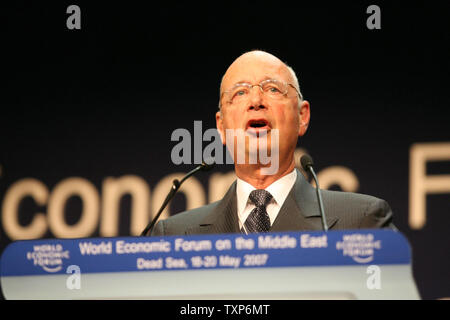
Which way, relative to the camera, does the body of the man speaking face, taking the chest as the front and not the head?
toward the camera

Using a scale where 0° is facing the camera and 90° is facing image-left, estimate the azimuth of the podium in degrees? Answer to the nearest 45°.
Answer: approximately 0°

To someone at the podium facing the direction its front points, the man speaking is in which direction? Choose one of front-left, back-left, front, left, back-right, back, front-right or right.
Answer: back

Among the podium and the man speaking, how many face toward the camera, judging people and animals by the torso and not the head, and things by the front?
2

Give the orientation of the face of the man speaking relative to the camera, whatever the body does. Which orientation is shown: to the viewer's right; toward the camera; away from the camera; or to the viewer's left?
toward the camera

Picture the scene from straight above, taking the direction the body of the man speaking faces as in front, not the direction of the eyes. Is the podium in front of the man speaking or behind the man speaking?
in front

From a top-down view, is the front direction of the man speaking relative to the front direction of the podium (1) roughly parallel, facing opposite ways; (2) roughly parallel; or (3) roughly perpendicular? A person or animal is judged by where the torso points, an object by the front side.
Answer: roughly parallel
